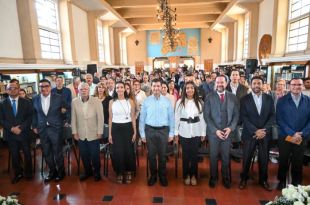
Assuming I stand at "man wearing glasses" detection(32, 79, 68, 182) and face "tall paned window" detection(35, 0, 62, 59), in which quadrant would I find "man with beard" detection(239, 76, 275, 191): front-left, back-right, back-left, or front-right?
back-right

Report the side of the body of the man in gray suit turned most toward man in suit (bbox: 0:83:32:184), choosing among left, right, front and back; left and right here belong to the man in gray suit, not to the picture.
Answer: right

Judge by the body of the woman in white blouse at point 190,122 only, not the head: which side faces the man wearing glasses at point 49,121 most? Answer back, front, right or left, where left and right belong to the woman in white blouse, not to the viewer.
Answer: right

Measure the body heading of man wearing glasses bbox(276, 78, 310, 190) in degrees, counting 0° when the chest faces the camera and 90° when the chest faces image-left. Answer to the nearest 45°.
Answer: approximately 0°

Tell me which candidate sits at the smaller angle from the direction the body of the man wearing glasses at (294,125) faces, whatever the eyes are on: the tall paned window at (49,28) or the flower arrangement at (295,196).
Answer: the flower arrangement

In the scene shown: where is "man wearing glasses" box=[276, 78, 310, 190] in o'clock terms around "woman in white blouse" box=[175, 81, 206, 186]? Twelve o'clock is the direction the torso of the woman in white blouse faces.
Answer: The man wearing glasses is roughly at 9 o'clock from the woman in white blouse.

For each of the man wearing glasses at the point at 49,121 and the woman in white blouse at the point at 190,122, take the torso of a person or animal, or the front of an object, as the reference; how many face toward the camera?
2

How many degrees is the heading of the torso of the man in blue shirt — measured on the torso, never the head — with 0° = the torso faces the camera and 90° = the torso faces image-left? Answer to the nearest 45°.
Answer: approximately 0°
